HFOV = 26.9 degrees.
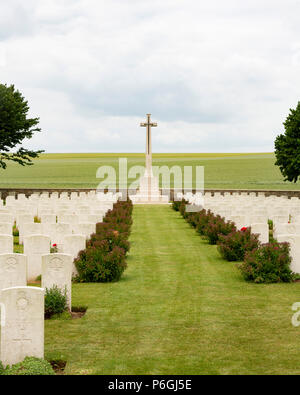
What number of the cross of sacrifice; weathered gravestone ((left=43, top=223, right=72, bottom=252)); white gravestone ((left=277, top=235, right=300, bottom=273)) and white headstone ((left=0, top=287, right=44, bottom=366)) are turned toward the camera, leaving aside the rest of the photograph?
4

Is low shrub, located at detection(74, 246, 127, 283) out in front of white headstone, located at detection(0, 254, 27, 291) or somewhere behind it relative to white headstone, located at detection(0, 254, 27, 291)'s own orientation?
behind

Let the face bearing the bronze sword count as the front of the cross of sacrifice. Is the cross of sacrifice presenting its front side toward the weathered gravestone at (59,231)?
yes

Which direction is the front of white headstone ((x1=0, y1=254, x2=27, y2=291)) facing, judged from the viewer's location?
facing the viewer

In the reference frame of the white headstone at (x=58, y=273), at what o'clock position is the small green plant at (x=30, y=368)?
The small green plant is roughly at 12 o'clock from the white headstone.

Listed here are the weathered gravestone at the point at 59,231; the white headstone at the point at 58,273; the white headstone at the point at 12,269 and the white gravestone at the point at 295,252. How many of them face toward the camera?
4

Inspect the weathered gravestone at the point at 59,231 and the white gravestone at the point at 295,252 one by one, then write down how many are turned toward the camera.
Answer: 2

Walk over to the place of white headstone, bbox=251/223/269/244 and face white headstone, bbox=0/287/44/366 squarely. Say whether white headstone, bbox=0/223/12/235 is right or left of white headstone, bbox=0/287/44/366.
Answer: right

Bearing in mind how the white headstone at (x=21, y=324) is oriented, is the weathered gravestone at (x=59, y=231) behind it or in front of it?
behind

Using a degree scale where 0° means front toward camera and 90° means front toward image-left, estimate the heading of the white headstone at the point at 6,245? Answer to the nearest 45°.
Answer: approximately 0°

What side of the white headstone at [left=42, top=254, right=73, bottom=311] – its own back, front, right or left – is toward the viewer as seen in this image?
front

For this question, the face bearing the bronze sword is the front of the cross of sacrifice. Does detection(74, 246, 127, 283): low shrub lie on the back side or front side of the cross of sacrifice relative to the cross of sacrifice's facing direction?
on the front side

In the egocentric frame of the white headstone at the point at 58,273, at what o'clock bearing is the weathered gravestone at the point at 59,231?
The weathered gravestone is roughly at 6 o'clock from the white headstone.

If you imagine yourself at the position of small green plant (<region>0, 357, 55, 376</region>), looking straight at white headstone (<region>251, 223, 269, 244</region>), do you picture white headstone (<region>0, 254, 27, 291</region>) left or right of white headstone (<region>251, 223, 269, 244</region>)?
left

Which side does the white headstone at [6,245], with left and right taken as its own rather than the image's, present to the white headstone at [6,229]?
back
